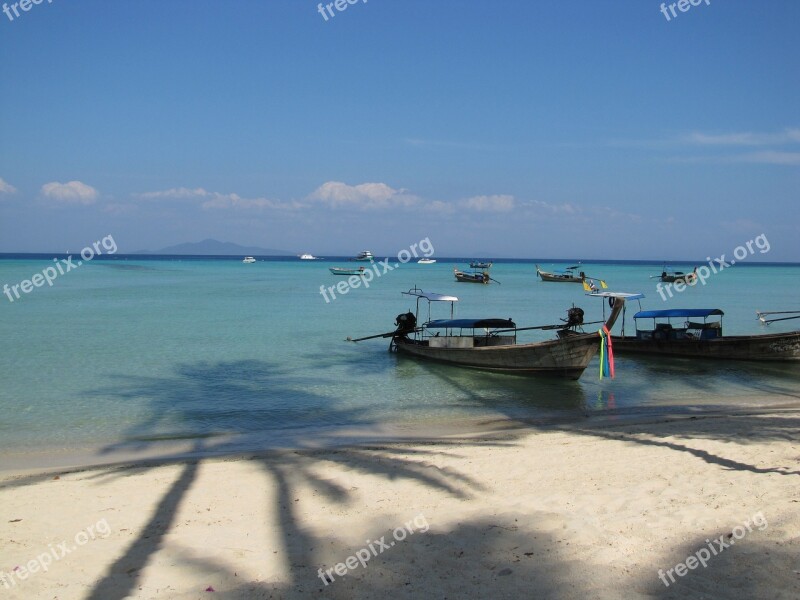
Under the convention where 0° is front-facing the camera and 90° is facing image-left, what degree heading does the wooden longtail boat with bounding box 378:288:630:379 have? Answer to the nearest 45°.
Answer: approximately 315°

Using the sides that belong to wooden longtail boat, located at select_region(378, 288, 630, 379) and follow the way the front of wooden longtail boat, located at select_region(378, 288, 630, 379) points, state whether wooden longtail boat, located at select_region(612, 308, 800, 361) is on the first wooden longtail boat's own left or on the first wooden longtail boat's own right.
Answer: on the first wooden longtail boat's own left
